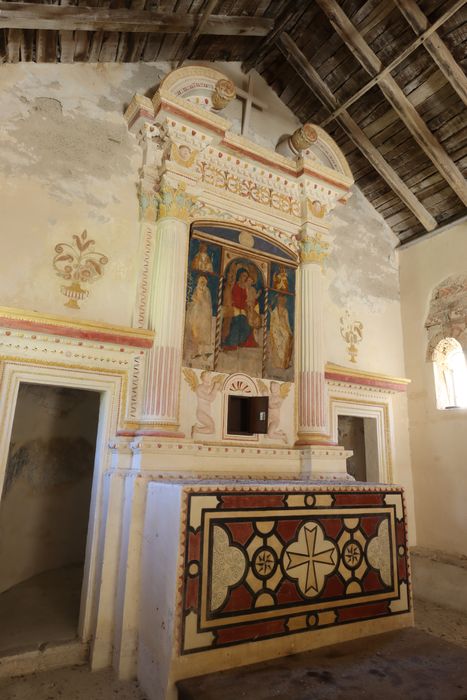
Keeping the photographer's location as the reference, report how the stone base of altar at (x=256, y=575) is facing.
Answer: facing the viewer and to the right of the viewer
